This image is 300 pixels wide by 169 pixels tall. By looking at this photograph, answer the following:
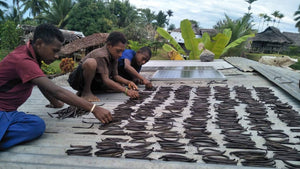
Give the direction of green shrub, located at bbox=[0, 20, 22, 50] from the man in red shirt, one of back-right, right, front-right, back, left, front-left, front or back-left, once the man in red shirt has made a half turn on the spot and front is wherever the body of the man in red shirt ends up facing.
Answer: right

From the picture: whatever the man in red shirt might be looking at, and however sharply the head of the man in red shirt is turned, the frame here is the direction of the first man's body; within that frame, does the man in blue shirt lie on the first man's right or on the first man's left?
on the first man's left

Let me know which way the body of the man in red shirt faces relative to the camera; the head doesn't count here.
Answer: to the viewer's right

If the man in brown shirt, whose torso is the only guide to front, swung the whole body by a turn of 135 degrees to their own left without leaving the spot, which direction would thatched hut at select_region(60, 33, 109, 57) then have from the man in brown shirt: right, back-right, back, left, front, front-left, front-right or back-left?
front

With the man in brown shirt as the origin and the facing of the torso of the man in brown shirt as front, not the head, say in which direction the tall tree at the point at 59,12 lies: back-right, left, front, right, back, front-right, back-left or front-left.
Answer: back-left

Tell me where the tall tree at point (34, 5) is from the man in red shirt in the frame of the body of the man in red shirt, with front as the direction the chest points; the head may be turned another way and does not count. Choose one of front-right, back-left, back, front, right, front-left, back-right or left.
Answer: left

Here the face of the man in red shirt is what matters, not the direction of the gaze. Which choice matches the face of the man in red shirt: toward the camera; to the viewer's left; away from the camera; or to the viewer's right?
to the viewer's right

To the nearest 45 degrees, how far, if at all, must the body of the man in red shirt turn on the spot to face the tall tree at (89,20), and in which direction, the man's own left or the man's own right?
approximately 90° to the man's own left

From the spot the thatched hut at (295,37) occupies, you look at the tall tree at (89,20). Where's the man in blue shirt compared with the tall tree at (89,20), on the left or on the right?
left

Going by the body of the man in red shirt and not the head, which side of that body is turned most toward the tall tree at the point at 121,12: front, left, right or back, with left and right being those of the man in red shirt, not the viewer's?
left

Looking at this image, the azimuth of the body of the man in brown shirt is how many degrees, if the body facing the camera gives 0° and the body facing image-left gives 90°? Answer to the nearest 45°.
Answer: approximately 315°

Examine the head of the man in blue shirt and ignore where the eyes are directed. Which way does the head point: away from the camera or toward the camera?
toward the camera
